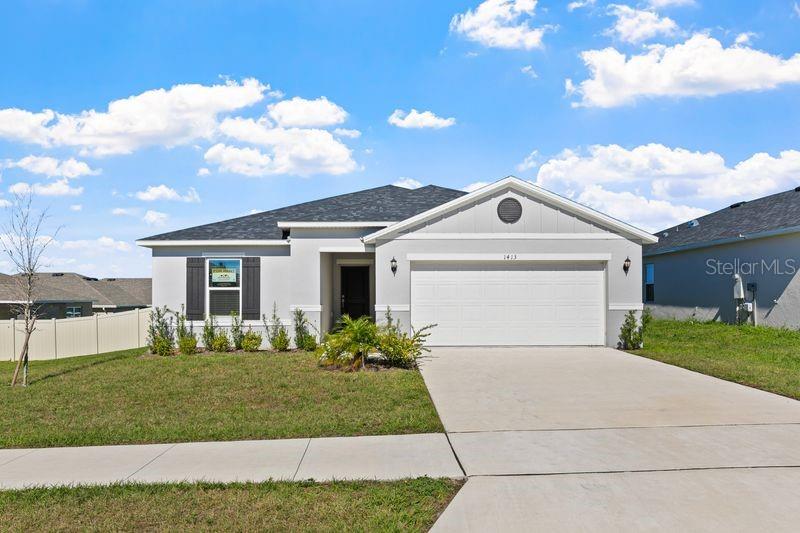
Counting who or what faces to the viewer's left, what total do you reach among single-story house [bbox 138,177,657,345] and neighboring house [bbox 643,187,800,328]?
0

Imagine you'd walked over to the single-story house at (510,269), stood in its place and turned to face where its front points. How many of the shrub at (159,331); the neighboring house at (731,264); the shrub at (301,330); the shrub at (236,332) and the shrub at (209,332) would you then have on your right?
4

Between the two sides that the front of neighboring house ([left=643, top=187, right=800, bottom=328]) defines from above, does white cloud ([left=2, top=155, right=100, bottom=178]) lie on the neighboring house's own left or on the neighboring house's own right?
on the neighboring house's own right

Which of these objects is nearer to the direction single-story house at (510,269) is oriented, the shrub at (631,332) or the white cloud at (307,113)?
the shrub

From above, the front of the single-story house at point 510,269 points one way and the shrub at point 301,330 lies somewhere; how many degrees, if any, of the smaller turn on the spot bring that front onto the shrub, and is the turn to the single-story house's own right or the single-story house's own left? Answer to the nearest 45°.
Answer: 0° — it already faces it

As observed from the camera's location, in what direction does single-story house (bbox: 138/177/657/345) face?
facing the viewer

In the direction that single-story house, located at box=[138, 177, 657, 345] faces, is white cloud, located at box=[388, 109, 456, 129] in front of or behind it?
behind

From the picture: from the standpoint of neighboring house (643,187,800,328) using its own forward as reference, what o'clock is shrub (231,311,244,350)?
The shrub is roughly at 3 o'clock from the neighboring house.

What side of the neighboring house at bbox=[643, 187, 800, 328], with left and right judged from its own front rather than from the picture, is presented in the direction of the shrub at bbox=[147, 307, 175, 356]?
right

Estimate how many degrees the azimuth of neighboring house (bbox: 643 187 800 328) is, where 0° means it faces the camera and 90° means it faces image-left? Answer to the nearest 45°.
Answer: approximately 315°

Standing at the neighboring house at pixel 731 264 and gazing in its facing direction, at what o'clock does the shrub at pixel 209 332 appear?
The shrub is roughly at 3 o'clock from the neighboring house.

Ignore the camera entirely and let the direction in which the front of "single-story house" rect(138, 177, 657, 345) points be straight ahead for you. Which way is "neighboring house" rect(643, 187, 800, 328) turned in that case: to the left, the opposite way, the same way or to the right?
the same way
